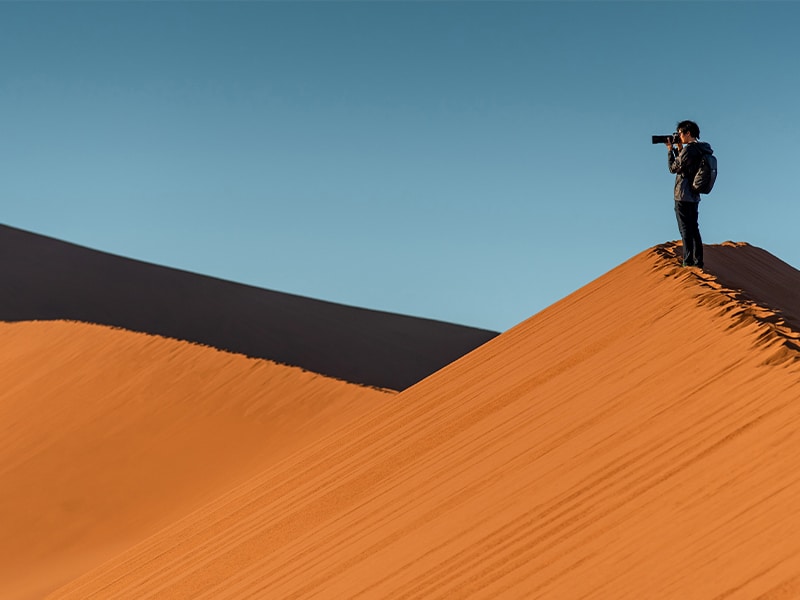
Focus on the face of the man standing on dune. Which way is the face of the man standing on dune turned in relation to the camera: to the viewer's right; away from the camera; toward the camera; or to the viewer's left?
to the viewer's left

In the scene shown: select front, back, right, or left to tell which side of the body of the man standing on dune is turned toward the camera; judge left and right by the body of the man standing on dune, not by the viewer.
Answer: left

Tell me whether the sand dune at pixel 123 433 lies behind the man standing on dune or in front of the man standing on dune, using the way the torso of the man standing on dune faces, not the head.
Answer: in front
